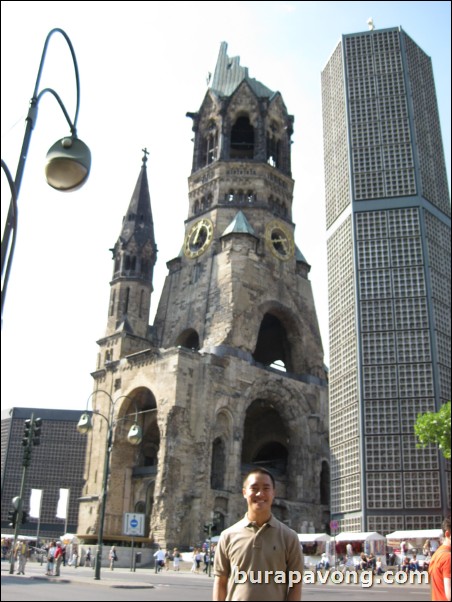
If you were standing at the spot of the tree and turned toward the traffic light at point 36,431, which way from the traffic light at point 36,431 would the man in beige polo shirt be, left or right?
left

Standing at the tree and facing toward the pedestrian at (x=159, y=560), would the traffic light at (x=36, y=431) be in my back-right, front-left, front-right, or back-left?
front-left

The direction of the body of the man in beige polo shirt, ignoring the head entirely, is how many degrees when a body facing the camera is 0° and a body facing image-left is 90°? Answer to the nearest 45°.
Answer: approximately 0°

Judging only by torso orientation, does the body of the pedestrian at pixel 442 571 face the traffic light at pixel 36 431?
no

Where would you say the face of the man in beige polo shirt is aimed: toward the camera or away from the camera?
toward the camera

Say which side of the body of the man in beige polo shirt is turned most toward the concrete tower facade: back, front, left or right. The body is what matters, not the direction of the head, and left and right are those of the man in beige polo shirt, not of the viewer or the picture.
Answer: back

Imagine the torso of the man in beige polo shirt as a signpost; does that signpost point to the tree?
no

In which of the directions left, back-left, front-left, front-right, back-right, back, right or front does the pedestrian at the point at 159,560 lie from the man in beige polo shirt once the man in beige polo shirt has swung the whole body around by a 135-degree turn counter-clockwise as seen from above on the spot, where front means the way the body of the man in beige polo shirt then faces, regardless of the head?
front-left

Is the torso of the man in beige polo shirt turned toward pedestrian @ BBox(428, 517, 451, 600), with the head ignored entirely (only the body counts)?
no
